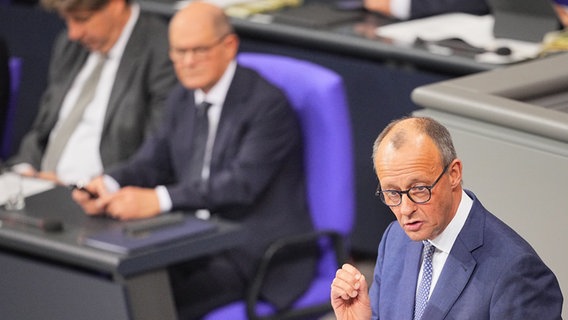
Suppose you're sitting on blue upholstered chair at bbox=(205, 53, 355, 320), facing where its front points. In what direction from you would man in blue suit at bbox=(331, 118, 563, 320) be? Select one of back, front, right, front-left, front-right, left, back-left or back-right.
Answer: front-left

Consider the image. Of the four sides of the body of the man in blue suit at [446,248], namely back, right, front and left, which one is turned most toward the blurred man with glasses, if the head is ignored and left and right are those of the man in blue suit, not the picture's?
right

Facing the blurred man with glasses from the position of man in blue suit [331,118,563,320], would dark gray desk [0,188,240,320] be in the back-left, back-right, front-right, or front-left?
front-left

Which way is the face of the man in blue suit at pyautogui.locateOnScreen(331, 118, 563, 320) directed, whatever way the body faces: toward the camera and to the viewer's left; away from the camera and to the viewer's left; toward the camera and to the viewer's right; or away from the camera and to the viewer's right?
toward the camera and to the viewer's left

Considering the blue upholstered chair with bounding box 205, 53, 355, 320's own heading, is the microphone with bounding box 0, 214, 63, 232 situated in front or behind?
in front

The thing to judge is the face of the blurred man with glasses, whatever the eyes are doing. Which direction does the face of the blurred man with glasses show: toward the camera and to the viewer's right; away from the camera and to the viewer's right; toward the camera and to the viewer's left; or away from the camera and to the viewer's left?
toward the camera and to the viewer's left

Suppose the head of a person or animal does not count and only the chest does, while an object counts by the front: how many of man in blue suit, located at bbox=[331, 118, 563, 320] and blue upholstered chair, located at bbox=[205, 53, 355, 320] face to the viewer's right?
0
